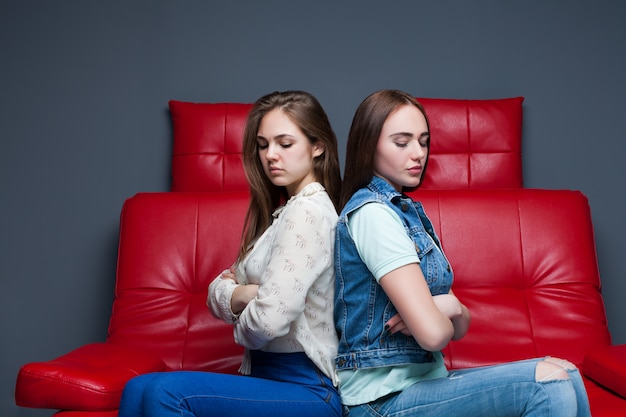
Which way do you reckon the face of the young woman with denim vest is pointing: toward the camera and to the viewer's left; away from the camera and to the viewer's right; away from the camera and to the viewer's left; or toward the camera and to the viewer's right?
toward the camera and to the viewer's right

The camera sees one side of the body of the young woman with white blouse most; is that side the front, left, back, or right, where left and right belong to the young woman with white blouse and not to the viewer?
left

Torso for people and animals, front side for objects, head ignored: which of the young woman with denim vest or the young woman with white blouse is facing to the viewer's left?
the young woman with white blouse

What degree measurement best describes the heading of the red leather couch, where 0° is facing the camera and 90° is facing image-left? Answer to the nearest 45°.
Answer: approximately 0°

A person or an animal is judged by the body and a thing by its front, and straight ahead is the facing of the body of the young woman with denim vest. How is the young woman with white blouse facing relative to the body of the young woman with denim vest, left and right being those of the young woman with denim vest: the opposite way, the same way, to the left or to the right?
the opposite way

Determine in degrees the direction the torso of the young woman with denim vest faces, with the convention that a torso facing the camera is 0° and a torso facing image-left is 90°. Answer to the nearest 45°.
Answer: approximately 270°

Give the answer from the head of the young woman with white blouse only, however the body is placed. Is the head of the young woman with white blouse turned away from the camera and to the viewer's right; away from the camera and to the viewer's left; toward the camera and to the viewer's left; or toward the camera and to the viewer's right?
toward the camera and to the viewer's left
